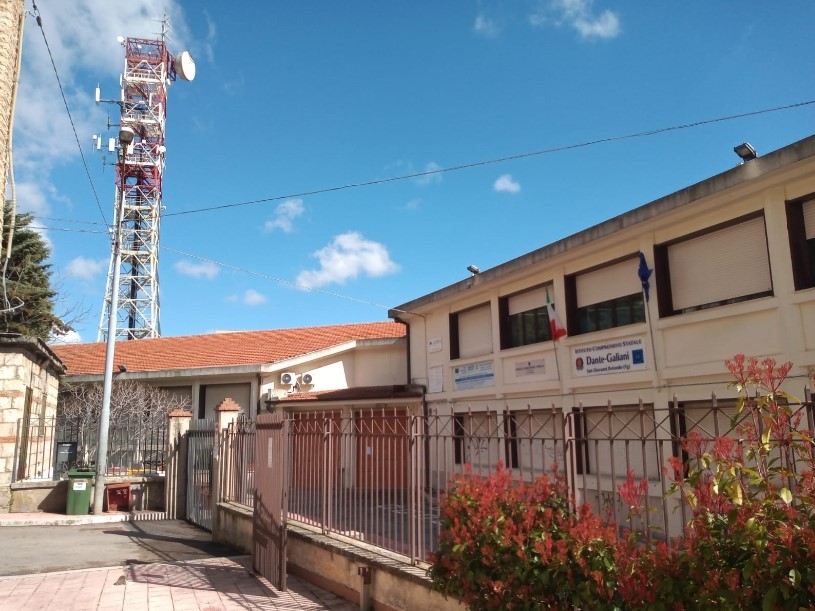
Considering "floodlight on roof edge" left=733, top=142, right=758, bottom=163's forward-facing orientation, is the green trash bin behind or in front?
in front

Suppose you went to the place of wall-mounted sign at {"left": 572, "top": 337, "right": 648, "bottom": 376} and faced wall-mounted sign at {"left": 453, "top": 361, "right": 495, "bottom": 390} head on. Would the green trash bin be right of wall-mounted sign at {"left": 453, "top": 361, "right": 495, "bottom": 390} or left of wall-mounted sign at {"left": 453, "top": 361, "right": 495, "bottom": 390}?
left

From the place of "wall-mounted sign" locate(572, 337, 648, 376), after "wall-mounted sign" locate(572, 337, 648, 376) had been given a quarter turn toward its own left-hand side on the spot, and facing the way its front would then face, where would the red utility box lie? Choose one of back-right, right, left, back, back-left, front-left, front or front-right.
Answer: back-right

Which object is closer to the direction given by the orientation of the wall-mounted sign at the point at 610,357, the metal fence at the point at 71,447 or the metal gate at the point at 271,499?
the metal gate

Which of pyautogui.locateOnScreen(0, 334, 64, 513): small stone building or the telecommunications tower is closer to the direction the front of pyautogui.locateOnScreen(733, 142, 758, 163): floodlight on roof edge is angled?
the small stone building

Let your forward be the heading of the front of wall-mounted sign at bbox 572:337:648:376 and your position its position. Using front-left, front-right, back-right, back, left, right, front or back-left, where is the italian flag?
right

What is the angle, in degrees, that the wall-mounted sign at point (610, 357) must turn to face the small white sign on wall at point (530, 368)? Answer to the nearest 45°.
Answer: approximately 90° to its right

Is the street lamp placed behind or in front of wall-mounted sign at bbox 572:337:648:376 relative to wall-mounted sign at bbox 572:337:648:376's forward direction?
in front

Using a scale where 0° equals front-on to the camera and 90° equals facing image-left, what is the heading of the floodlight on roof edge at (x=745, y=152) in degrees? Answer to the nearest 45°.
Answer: approximately 45°

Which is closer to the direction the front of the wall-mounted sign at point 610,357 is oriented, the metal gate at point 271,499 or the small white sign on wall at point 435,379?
the metal gate

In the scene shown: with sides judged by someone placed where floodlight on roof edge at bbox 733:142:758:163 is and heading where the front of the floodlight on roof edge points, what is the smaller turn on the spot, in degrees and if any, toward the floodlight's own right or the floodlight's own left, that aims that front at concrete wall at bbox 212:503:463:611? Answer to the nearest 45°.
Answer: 0° — it already faces it

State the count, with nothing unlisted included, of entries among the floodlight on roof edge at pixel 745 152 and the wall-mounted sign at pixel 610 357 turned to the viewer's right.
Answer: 0

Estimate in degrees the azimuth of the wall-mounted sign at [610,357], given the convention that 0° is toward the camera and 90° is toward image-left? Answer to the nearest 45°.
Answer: approximately 45°

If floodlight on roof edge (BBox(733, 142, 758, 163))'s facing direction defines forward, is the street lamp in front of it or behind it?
in front

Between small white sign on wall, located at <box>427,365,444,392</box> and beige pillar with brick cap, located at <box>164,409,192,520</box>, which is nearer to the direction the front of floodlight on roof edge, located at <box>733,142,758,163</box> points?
the beige pillar with brick cap
